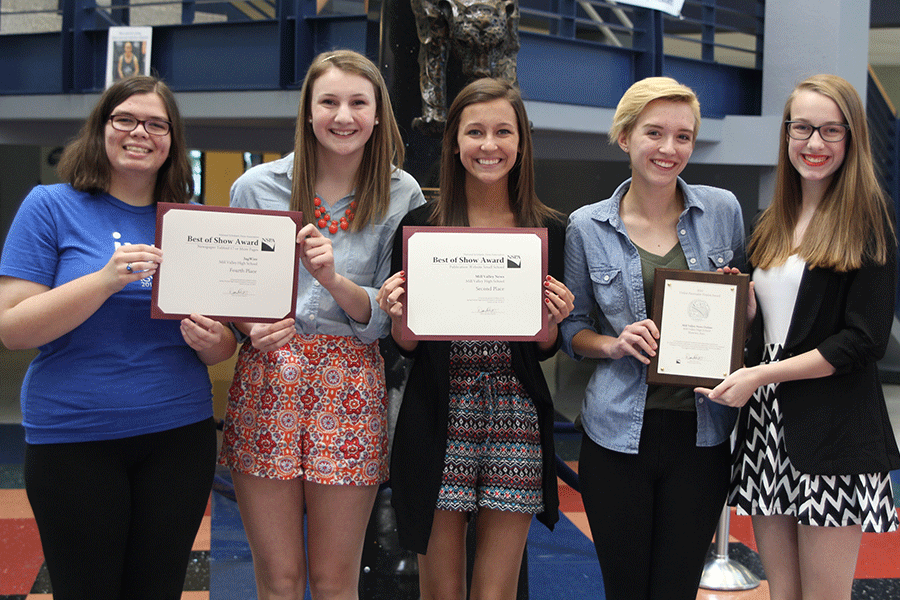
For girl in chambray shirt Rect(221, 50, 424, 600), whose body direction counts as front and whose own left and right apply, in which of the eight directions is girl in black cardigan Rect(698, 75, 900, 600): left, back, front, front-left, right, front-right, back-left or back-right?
left

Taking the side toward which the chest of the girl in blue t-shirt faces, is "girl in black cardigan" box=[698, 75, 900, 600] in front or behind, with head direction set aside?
in front

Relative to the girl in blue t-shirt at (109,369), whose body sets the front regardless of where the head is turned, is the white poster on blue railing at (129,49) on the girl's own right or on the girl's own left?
on the girl's own left

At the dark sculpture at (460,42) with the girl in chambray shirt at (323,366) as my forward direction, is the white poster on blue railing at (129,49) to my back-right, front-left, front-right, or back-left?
back-right

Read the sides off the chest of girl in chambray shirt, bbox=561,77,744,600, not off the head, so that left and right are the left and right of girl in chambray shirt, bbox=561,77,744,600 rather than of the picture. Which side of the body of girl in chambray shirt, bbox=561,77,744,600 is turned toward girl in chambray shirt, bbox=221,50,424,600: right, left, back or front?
right

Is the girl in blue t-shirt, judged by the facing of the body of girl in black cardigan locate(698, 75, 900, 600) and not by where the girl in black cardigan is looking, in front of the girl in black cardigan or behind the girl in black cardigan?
in front

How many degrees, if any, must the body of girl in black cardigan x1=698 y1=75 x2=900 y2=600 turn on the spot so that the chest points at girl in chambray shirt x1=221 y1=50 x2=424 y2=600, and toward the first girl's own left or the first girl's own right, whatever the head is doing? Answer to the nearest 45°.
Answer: approximately 45° to the first girl's own right

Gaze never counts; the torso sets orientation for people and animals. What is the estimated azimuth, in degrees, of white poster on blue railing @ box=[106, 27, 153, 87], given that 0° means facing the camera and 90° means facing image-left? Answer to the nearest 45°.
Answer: approximately 0°
